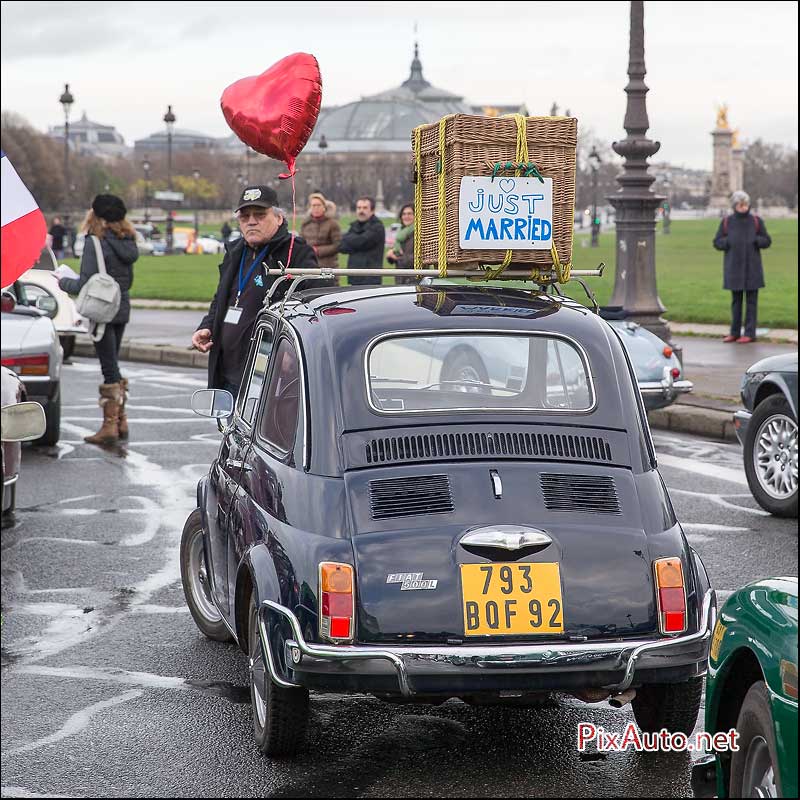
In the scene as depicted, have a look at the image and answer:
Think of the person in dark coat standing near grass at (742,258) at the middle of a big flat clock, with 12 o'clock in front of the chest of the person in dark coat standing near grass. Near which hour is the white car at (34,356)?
The white car is roughly at 1 o'clock from the person in dark coat standing near grass.

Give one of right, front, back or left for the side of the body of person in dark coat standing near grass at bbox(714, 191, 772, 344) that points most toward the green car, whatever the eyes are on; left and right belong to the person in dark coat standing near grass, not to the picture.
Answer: front

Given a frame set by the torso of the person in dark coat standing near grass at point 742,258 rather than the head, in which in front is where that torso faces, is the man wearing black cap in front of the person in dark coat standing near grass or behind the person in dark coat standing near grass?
in front

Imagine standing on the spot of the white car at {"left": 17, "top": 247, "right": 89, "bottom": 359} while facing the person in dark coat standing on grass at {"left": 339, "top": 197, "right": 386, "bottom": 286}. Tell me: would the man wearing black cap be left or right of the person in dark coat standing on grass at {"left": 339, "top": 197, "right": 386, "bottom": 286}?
right

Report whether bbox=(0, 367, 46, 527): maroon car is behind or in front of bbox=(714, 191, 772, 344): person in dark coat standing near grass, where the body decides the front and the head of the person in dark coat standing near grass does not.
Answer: in front

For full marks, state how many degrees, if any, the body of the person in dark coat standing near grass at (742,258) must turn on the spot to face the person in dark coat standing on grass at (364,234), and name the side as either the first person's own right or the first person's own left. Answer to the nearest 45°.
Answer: approximately 45° to the first person's own right

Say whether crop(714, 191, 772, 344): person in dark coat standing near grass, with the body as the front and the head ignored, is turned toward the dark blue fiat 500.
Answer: yes

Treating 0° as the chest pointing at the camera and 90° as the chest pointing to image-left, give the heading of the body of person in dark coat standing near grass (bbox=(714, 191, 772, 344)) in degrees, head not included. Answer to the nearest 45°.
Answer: approximately 0°

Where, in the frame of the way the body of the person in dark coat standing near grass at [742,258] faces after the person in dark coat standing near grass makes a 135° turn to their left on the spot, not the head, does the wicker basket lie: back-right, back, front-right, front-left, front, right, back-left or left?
back-right
